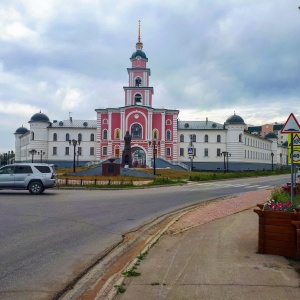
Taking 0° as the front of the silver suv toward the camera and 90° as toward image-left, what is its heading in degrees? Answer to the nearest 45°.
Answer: approximately 90°

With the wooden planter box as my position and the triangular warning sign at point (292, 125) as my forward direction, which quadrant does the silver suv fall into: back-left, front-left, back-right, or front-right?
front-left

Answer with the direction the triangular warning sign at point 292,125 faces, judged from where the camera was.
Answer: facing the viewer

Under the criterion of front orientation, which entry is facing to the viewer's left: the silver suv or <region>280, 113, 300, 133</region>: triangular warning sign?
the silver suv

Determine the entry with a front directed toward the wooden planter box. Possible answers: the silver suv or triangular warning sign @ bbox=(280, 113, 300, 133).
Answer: the triangular warning sign

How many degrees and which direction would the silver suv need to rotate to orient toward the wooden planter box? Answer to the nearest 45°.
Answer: approximately 90° to its left

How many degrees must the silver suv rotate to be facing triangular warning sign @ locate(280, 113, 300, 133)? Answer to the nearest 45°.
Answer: approximately 135° to its left

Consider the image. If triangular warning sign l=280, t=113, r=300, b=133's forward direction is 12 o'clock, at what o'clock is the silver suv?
The silver suv is roughly at 4 o'clock from the triangular warning sign.

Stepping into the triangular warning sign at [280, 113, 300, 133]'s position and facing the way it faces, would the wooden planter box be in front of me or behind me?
in front

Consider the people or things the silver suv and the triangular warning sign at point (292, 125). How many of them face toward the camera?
1
